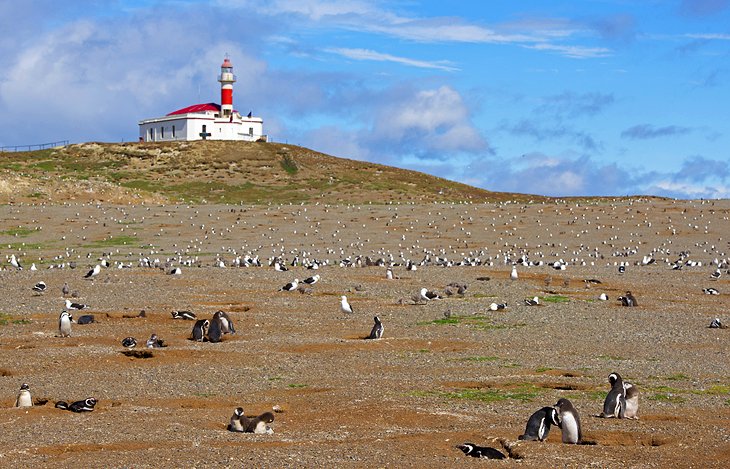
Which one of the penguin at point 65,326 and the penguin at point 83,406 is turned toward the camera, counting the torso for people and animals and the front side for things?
the penguin at point 65,326

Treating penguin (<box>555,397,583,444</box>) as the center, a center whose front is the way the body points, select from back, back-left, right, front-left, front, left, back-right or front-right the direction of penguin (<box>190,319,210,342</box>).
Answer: right

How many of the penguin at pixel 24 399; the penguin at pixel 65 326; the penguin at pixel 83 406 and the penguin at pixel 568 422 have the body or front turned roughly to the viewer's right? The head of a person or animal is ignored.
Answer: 1

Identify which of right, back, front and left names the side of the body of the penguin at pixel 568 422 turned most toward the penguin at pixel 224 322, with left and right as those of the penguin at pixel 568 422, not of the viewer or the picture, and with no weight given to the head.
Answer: right

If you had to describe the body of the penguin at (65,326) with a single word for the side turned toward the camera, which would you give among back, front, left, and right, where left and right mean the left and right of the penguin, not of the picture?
front

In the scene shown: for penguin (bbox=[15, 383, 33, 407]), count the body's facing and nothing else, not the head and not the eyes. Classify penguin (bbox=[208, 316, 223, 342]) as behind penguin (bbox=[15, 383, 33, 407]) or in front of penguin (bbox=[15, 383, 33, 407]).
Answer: behind

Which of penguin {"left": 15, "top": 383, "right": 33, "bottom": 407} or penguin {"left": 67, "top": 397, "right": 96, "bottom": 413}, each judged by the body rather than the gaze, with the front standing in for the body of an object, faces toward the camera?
penguin {"left": 15, "top": 383, "right": 33, "bottom": 407}

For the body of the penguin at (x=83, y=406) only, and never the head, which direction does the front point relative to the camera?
to the viewer's right

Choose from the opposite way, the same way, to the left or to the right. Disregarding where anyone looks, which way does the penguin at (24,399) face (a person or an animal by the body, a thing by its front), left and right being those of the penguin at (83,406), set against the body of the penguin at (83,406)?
to the right

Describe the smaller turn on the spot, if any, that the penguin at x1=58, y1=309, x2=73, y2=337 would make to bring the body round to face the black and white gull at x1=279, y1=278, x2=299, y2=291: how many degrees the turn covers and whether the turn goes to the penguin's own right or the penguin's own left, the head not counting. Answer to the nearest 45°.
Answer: approximately 135° to the penguin's own left

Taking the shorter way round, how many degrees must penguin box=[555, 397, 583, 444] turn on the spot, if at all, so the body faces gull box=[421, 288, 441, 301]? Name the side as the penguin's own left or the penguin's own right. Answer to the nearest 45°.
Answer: approximately 135° to the penguin's own right
